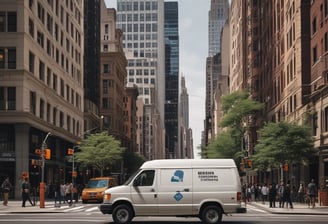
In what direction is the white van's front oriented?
to the viewer's left

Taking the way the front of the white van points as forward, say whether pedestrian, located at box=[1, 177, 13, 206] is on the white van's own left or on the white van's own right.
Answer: on the white van's own right
